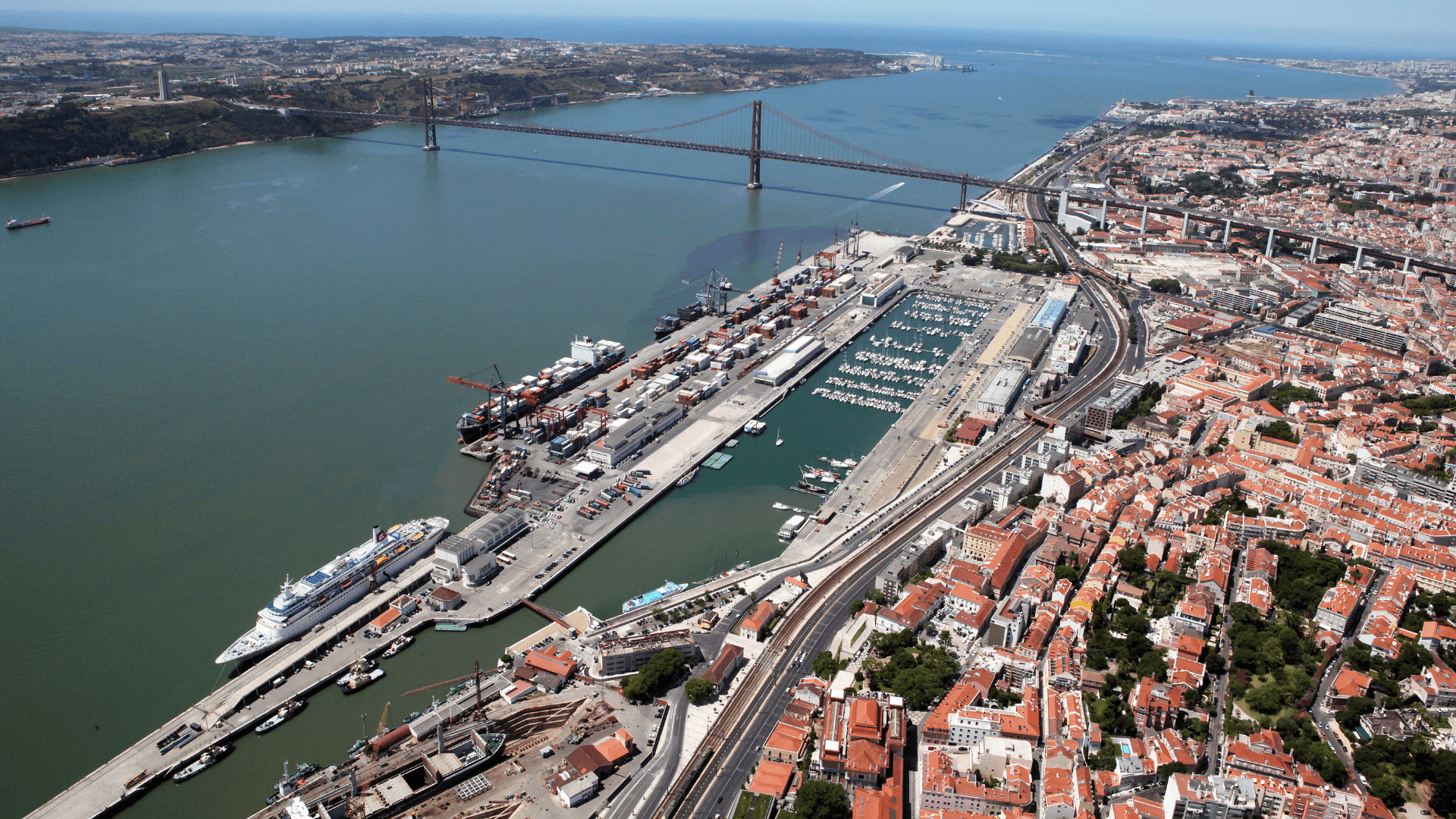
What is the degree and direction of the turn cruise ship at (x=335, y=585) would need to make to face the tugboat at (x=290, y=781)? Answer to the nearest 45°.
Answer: approximately 45° to its left

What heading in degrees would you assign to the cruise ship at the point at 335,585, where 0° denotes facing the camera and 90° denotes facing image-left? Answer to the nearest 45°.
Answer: approximately 45°

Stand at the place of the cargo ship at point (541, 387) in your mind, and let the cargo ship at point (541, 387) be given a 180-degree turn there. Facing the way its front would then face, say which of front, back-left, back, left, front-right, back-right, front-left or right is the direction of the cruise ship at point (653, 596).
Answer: back-right

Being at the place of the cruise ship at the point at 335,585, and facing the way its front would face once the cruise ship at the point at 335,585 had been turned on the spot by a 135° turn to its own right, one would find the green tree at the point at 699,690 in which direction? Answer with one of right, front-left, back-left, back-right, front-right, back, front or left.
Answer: back-right

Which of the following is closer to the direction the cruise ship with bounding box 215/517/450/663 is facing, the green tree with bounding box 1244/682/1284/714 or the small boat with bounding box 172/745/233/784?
the small boat

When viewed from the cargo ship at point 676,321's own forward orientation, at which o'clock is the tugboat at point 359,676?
The tugboat is roughly at 11 o'clock from the cargo ship.

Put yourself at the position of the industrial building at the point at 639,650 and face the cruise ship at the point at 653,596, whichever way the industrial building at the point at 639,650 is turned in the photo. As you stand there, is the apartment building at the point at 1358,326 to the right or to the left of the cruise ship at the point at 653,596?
right

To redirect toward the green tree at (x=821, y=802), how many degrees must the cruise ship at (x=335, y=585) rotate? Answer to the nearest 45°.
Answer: approximately 90° to its left

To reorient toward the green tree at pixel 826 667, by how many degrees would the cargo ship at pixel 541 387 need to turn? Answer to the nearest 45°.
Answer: approximately 45° to its left

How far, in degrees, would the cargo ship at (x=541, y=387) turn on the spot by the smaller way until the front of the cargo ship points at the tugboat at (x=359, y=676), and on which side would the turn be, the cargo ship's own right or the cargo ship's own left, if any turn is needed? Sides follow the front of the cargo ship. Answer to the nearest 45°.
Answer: approximately 45° to the cargo ship's own left
